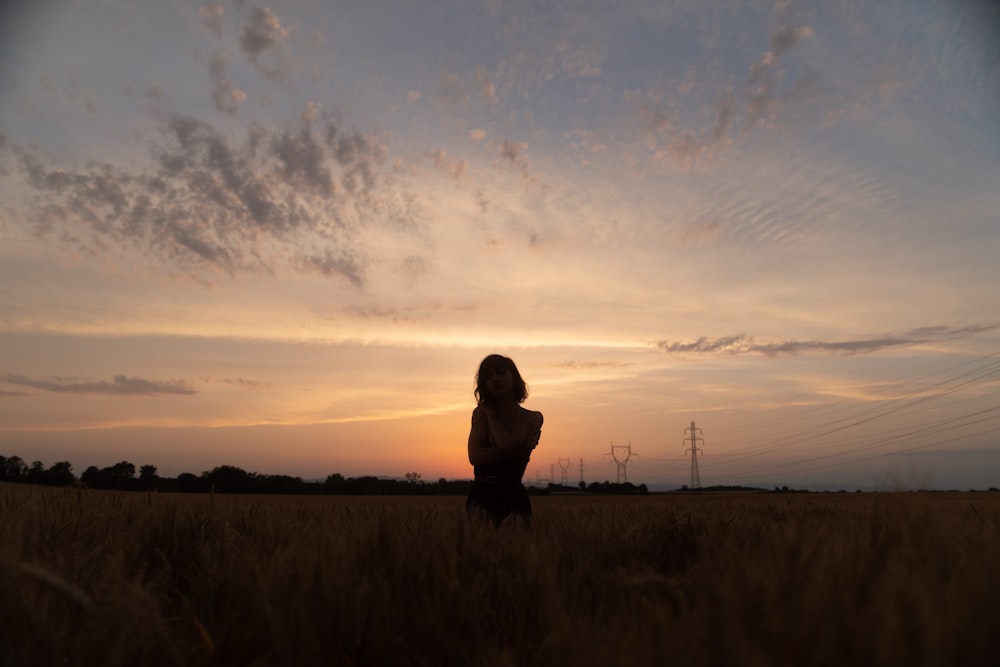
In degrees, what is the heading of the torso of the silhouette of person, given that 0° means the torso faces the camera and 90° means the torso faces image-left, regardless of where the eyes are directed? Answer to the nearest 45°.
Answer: approximately 45°
